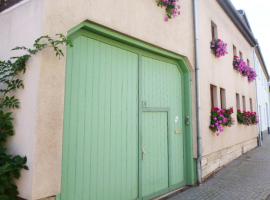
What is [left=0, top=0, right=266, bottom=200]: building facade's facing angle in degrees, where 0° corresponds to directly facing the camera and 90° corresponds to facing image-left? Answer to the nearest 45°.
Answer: approximately 315°

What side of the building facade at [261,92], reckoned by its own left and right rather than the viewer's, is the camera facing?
right

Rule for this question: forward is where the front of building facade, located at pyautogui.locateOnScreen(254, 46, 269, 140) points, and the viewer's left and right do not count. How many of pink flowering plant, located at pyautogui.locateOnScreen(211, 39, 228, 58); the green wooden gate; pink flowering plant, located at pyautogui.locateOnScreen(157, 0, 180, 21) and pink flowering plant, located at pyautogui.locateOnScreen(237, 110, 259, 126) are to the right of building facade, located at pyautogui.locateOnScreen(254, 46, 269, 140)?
4

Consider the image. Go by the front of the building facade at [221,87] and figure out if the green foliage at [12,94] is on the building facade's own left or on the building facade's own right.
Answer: on the building facade's own right

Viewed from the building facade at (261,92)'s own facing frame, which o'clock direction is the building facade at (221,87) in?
the building facade at (221,87) is roughly at 3 o'clock from the building facade at (261,92).

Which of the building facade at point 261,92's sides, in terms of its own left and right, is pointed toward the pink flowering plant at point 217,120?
right
